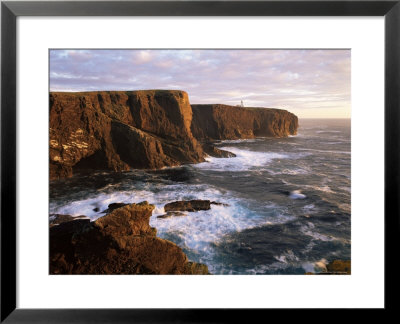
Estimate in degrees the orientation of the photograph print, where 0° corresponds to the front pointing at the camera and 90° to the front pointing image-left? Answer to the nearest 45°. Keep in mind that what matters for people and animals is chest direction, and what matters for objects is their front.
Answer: approximately 0°
